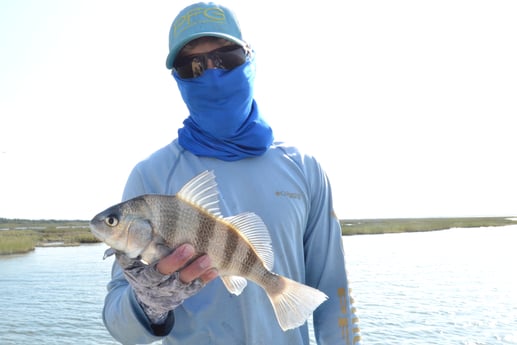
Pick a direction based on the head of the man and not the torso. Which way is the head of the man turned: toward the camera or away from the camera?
toward the camera

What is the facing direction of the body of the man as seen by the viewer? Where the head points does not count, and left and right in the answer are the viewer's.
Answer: facing the viewer
